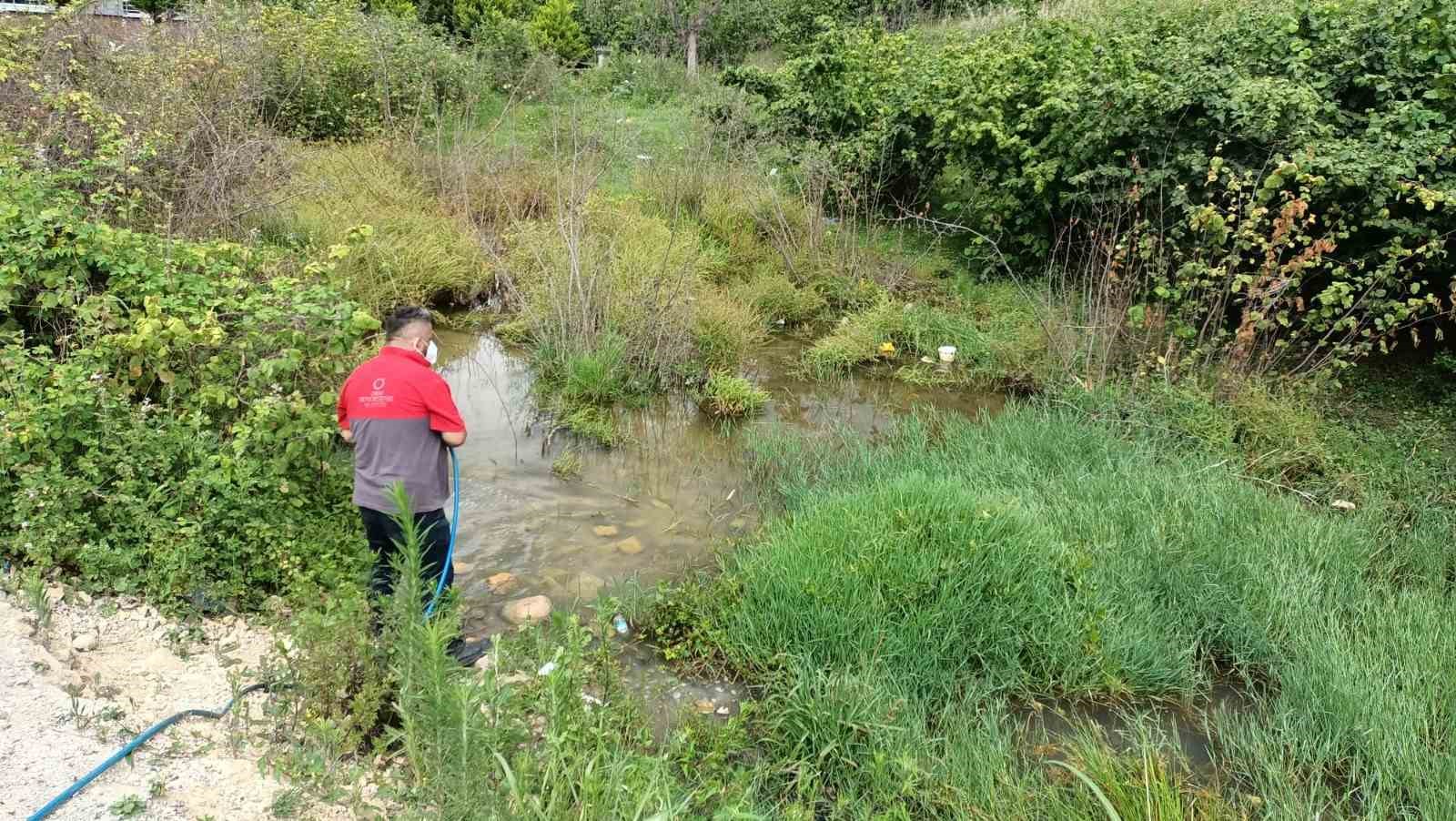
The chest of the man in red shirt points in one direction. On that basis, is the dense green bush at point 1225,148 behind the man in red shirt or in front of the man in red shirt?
in front

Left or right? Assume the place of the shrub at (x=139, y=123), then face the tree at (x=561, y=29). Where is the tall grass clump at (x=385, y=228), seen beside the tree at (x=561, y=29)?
right

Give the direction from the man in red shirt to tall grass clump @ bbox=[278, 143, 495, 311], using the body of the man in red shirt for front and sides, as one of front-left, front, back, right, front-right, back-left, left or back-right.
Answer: front-left

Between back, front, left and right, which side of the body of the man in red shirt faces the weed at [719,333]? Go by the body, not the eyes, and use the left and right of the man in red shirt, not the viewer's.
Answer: front

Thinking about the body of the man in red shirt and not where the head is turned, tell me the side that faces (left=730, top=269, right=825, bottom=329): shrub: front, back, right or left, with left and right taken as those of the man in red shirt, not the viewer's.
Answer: front

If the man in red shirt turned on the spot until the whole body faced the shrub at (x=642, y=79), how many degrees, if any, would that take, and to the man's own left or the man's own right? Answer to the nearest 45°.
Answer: approximately 45° to the man's own left

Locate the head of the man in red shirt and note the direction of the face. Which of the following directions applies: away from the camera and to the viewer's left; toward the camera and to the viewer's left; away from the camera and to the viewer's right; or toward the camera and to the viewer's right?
away from the camera and to the viewer's right

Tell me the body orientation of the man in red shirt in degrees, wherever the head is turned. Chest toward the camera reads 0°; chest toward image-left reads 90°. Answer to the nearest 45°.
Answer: approximately 225°

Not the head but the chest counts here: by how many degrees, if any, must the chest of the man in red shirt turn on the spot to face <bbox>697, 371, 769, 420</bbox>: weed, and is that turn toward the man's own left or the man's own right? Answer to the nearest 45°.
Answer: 0° — they already face it

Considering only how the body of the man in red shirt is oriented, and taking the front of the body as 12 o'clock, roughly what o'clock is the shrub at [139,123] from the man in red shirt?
The shrub is roughly at 10 o'clock from the man in red shirt.

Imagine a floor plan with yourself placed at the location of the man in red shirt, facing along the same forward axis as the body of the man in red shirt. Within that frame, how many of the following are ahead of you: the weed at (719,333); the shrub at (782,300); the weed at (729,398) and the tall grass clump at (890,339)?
4

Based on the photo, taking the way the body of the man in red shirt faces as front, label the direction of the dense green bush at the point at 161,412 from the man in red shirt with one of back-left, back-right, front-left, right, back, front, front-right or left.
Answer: left

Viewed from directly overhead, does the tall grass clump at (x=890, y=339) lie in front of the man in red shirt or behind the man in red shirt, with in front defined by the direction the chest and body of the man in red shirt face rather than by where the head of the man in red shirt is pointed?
in front
